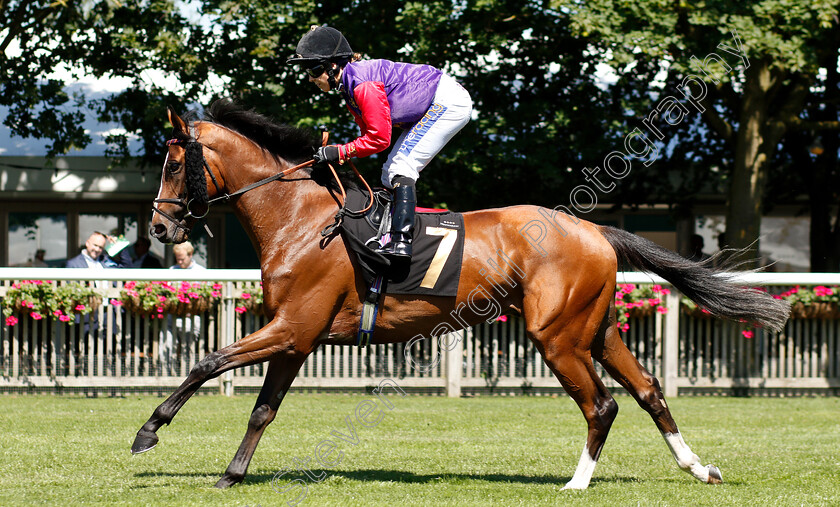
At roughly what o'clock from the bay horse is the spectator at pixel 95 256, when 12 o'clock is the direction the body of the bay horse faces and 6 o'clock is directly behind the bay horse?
The spectator is roughly at 2 o'clock from the bay horse.

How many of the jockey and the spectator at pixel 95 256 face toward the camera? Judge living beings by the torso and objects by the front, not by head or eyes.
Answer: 1

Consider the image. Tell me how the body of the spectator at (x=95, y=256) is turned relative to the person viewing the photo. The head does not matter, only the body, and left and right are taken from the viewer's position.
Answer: facing the viewer

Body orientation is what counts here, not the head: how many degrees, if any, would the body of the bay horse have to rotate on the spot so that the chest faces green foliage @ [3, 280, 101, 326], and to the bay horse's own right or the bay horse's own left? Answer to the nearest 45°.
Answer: approximately 45° to the bay horse's own right

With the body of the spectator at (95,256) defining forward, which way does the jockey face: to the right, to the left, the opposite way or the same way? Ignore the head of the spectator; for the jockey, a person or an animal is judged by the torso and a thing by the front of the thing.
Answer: to the right

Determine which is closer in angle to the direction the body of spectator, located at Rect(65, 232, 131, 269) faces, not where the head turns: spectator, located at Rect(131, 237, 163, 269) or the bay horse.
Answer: the bay horse

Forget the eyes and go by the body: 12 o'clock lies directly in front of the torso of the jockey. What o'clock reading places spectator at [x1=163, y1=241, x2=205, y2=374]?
The spectator is roughly at 2 o'clock from the jockey.

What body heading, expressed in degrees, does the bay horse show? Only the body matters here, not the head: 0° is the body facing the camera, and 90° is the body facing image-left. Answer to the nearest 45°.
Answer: approximately 90°

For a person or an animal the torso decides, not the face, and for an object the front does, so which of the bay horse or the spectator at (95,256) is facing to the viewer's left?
the bay horse

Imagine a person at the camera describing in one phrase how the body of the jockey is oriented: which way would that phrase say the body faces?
to the viewer's left

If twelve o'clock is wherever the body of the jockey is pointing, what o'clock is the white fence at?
The white fence is roughly at 3 o'clock from the jockey.

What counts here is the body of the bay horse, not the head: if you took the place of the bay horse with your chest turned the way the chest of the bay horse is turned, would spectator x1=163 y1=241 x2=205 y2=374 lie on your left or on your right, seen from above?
on your right

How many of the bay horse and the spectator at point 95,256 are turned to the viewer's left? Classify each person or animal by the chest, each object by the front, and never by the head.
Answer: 1
